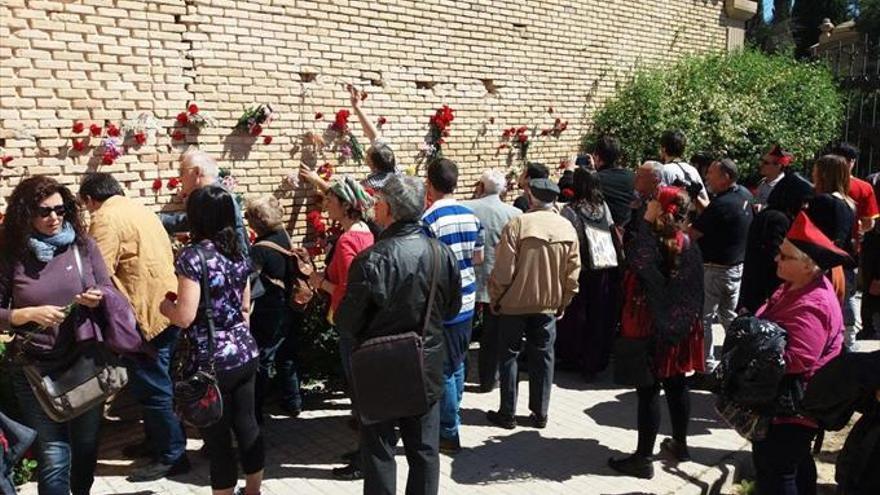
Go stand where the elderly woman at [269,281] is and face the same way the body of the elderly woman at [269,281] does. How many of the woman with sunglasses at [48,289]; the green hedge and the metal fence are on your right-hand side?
2

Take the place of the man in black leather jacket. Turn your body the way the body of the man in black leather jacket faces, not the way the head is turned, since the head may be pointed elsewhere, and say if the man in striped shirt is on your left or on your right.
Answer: on your right

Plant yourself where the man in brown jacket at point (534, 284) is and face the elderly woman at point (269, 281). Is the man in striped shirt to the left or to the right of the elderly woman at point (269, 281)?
left

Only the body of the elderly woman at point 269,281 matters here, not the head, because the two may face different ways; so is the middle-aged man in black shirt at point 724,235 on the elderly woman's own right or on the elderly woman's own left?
on the elderly woman's own right

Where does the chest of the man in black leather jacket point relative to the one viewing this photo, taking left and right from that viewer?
facing away from the viewer and to the left of the viewer

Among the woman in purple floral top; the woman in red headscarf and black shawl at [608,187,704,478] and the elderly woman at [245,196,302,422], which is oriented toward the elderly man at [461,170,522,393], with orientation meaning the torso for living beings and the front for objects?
the woman in red headscarf and black shawl at [608,187,704,478]

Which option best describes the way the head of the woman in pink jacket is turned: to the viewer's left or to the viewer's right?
to the viewer's left

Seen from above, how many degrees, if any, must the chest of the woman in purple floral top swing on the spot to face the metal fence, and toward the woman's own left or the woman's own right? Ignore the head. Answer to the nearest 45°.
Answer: approximately 90° to the woman's own right

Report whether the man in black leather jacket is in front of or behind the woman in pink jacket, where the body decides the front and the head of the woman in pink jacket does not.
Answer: in front
